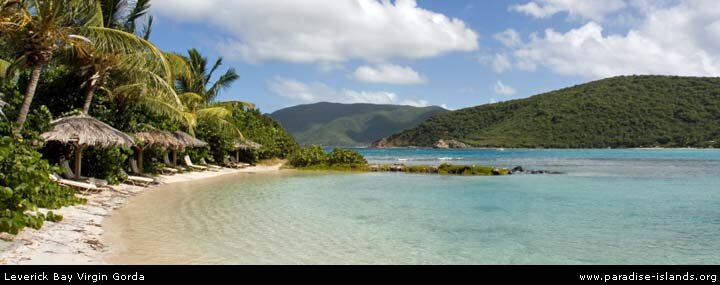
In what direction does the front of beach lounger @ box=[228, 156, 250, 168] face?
to the viewer's right

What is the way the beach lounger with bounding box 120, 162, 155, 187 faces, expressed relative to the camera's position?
facing to the right of the viewer

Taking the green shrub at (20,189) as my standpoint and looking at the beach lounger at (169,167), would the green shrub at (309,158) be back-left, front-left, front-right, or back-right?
front-right

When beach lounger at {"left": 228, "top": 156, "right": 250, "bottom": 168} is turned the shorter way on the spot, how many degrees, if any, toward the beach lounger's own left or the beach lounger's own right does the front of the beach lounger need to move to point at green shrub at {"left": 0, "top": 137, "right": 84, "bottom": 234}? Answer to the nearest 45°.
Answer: approximately 90° to the beach lounger's own right

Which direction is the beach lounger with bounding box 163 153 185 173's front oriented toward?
to the viewer's right

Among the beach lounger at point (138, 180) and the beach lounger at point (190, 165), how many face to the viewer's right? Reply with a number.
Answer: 2

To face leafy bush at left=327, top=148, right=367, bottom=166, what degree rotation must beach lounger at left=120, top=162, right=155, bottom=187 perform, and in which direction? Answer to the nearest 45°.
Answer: approximately 45° to its left

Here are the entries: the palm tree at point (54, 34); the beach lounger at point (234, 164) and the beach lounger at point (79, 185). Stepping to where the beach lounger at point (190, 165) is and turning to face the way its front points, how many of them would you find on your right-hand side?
2

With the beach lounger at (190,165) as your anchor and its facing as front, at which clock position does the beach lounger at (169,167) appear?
the beach lounger at (169,167) is roughly at 4 o'clock from the beach lounger at (190,165).

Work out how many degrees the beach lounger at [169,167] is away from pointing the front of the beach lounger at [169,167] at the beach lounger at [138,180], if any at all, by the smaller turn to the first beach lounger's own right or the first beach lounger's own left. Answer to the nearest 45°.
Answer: approximately 90° to the first beach lounger's own right

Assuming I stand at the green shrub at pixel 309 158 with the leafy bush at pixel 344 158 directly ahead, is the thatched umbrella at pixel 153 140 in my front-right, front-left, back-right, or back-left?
back-right

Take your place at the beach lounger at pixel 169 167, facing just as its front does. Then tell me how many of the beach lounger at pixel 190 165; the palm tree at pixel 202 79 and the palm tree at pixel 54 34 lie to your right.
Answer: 1

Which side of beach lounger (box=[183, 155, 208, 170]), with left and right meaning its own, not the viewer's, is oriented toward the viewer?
right

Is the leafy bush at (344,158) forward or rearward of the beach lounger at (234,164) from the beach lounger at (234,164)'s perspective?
forward

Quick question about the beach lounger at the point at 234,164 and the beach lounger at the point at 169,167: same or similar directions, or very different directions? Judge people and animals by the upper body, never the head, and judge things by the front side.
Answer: same or similar directions
